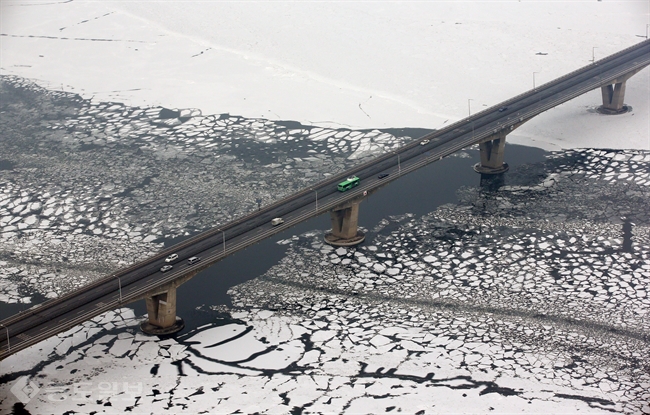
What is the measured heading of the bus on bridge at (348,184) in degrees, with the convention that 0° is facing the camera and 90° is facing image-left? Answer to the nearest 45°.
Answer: approximately 45°
